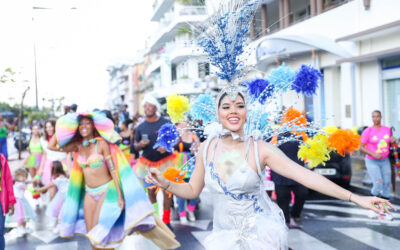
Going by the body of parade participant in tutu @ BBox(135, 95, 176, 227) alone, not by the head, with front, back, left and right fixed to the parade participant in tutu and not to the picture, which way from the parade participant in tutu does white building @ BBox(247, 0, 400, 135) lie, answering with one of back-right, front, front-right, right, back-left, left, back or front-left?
back-left

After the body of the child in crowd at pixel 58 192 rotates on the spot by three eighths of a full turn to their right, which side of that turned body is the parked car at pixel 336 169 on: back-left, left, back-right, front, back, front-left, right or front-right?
front-right

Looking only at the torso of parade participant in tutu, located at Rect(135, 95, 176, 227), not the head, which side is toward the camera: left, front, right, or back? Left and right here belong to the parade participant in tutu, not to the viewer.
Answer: front

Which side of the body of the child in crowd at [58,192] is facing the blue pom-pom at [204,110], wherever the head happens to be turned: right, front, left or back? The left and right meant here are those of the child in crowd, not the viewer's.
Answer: left

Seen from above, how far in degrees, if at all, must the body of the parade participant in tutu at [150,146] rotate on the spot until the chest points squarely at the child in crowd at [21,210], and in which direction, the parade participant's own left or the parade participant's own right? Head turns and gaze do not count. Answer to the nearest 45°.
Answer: approximately 90° to the parade participant's own right

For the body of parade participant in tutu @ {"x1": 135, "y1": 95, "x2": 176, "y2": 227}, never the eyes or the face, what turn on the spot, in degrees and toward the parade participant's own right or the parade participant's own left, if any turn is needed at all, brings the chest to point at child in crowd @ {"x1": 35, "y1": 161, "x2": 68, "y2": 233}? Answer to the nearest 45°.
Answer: approximately 90° to the parade participant's own right
